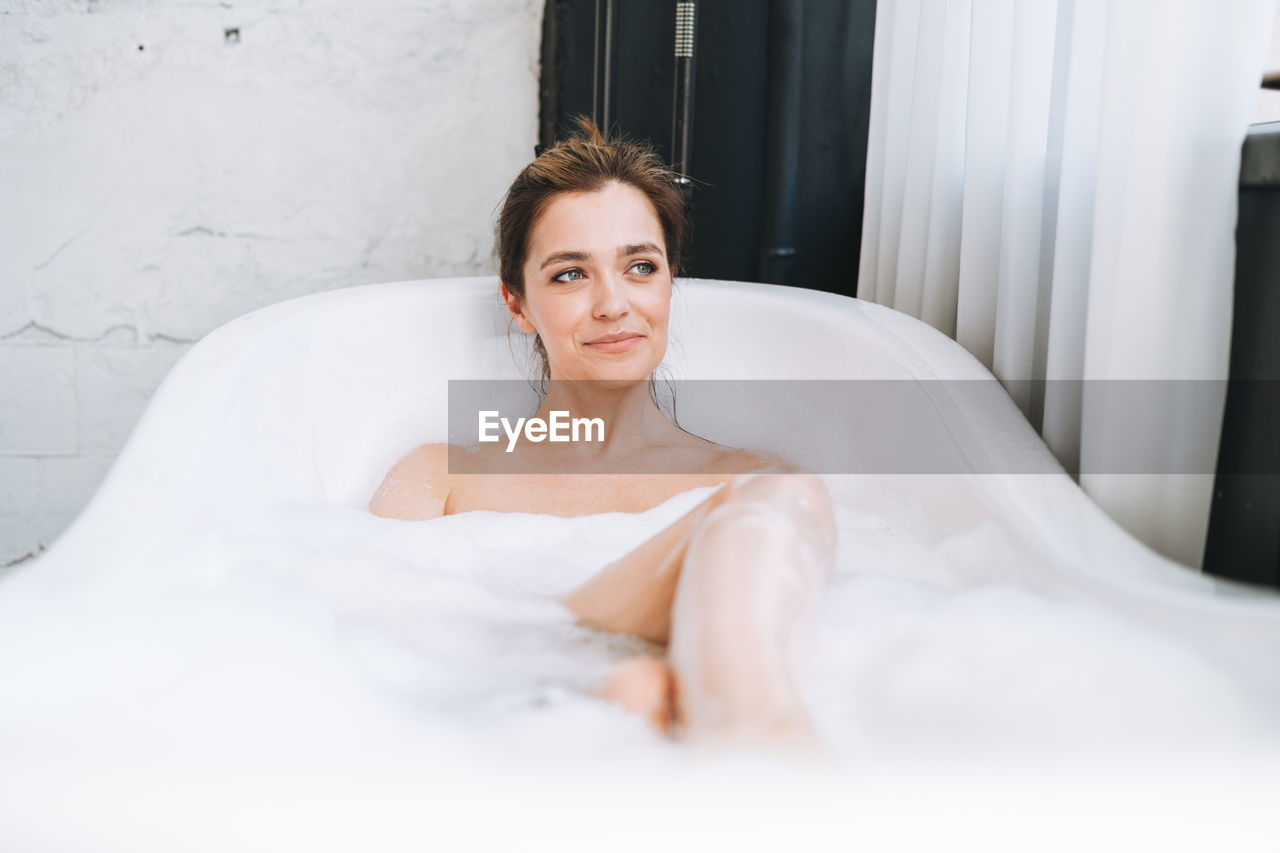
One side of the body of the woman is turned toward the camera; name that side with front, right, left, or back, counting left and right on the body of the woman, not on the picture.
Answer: front
